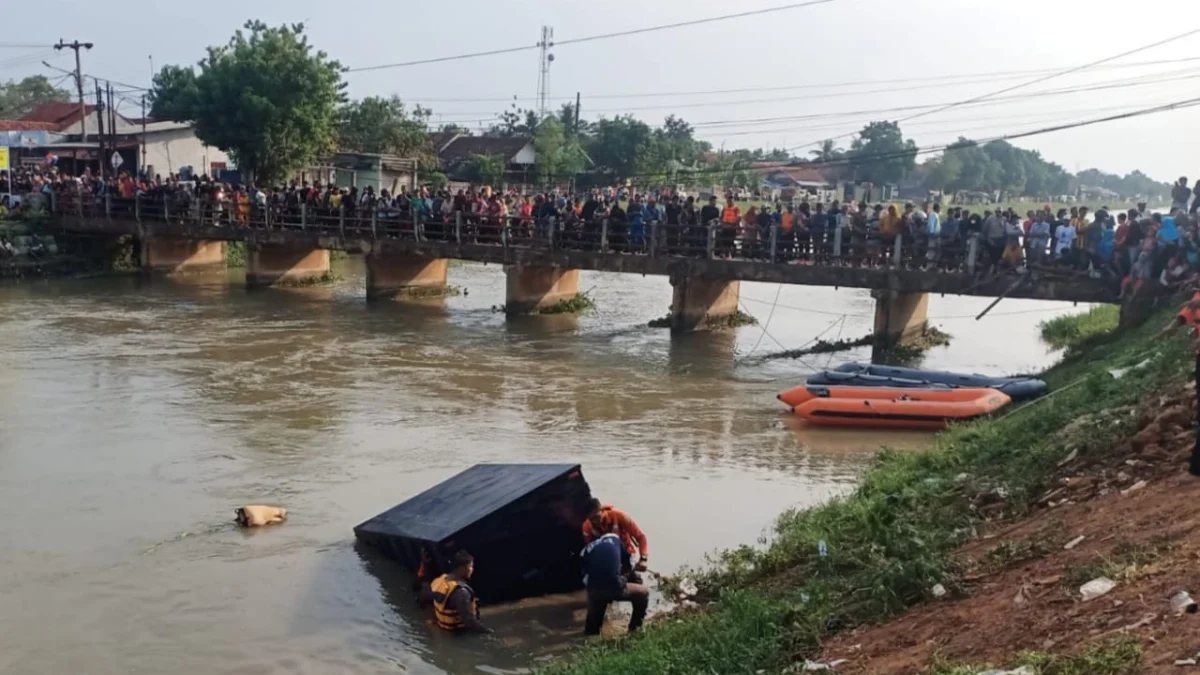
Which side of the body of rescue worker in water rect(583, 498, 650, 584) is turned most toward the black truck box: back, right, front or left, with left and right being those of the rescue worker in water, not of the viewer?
front

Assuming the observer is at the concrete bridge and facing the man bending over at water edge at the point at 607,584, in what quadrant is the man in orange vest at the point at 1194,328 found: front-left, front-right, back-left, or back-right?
front-left

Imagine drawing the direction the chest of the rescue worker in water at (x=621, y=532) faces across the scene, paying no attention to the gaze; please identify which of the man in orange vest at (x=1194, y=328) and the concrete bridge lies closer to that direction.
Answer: the concrete bridge

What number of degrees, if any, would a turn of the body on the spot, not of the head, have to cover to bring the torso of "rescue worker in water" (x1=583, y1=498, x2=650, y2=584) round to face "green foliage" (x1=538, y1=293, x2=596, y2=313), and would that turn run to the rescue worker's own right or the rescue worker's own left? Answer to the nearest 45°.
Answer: approximately 90° to the rescue worker's own right

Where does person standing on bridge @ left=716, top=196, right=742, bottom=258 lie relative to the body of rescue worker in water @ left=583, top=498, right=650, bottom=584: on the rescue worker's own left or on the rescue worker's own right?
on the rescue worker's own right

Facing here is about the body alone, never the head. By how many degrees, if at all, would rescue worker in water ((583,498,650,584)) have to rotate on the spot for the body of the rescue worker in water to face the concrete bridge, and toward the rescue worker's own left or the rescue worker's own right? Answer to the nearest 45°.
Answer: approximately 90° to the rescue worker's own right

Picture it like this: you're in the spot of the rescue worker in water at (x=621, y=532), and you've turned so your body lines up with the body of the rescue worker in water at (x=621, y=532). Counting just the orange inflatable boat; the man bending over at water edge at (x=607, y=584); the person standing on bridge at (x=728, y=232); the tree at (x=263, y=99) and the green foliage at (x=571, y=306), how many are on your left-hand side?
1

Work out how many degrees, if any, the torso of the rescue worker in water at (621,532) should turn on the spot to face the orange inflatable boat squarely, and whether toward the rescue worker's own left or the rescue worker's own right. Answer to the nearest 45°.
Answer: approximately 135° to the rescue worker's own left

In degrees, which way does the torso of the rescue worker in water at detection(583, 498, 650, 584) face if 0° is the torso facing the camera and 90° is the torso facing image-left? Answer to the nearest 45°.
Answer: approximately 90°
